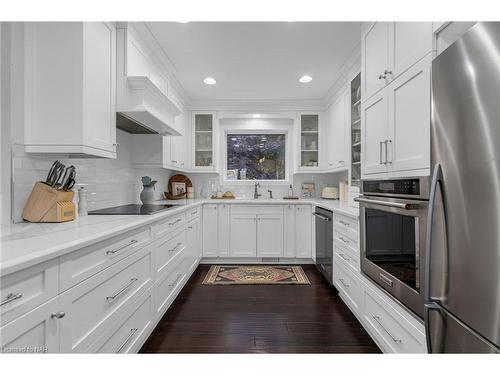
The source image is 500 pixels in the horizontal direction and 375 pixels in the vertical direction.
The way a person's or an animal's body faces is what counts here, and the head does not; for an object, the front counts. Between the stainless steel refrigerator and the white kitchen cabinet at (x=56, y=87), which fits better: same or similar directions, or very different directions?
very different directions

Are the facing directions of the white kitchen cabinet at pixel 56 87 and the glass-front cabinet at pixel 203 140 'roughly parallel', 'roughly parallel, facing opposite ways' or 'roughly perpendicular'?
roughly perpendicular

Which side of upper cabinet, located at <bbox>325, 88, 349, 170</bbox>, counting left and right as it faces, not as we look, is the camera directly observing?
left

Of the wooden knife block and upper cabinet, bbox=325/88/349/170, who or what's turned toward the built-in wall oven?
the wooden knife block

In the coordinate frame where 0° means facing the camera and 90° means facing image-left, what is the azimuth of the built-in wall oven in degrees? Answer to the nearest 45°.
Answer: approximately 45°

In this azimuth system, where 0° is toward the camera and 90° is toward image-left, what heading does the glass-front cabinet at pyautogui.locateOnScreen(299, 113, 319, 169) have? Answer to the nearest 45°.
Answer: approximately 0°

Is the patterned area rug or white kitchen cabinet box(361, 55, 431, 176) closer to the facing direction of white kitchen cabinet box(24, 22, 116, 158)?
the white kitchen cabinet

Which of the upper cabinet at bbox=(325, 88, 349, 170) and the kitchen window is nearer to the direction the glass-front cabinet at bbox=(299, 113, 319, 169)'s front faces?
the upper cabinet

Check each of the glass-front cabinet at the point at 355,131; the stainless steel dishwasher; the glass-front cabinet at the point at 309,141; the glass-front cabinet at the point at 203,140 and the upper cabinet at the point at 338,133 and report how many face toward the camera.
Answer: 2

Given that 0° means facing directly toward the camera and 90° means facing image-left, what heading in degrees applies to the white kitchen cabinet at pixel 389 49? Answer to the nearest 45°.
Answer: approximately 45°

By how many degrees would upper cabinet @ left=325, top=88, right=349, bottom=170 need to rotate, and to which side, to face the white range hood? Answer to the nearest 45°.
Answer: approximately 45° to its left

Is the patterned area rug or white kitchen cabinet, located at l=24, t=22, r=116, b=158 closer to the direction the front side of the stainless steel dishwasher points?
the patterned area rug
